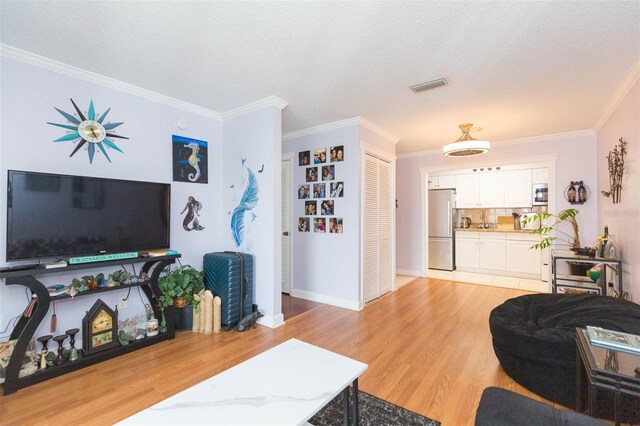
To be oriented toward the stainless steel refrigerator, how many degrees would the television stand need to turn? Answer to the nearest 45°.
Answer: approximately 45° to its left

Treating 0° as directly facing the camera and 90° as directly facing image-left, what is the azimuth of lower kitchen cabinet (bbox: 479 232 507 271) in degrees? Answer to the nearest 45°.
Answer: approximately 0°

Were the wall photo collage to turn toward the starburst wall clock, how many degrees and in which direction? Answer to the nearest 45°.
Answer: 0° — it already faces it

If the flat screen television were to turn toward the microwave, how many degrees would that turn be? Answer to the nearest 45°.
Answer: approximately 45° to its left

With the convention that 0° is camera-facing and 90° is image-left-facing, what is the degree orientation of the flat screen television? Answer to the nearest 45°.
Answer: approximately 315°

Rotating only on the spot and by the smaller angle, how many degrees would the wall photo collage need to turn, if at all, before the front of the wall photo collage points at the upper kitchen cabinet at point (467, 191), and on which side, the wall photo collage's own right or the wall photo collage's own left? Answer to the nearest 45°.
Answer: approximately 180°
